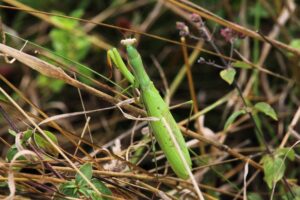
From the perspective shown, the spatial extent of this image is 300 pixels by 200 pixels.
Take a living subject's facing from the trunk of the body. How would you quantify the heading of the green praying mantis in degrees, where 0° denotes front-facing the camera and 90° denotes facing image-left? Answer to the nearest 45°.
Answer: approximately 135°
